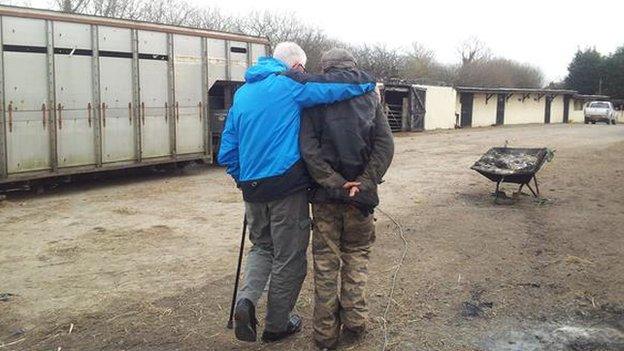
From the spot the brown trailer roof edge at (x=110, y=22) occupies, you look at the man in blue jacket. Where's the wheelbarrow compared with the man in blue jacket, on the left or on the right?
left

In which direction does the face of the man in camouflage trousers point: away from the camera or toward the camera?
away from the camera
